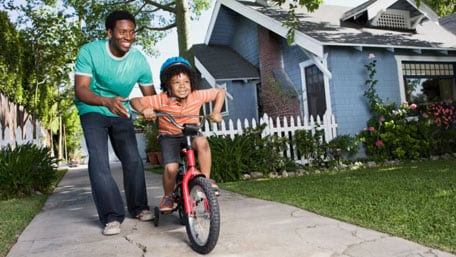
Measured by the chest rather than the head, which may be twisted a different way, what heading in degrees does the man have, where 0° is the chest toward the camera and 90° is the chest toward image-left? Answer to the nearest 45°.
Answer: approximately 315°

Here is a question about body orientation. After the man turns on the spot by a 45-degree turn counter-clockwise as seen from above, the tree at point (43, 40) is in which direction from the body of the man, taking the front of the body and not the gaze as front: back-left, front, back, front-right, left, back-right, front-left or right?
left

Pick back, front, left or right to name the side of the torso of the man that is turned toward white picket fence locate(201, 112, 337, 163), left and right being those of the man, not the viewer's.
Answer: left

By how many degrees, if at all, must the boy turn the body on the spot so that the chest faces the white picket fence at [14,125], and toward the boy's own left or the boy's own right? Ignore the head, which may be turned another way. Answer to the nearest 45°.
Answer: approximately 135° to the boy's own right

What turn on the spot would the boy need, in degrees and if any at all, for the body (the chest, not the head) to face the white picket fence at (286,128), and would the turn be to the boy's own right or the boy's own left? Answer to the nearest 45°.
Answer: approximately 135° to the boy's own left

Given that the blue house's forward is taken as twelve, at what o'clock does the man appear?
The man is roughly at 2 o'clock from the blue house.

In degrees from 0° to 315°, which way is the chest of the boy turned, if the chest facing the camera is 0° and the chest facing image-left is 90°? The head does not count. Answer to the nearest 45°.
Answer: approximately 0°
